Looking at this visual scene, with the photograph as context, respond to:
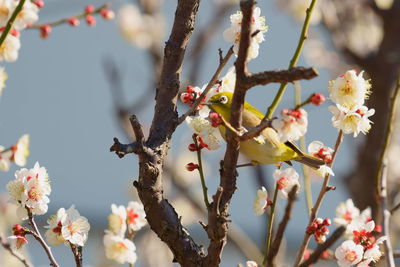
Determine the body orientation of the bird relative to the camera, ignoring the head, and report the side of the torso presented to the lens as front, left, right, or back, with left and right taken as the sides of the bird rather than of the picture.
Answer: left
